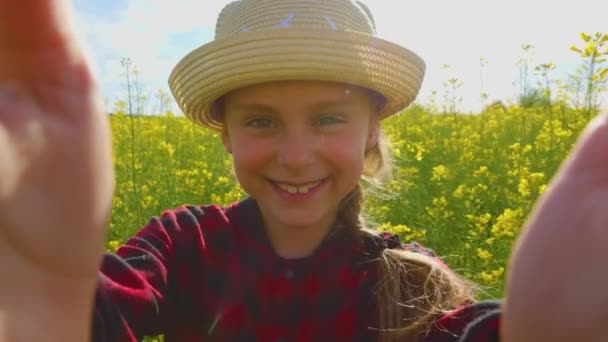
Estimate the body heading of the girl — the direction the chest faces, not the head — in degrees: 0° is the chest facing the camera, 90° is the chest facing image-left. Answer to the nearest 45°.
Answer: approximately 0°

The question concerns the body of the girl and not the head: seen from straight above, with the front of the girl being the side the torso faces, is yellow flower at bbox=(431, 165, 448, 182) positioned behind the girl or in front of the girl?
behind
